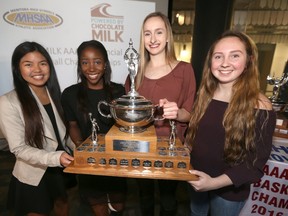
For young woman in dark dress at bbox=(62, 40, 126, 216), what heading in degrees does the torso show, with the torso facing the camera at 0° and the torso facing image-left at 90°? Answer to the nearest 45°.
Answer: approximately 0°

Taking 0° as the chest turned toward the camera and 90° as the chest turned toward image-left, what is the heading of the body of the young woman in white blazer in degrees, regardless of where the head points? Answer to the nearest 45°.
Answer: approximately 315°
